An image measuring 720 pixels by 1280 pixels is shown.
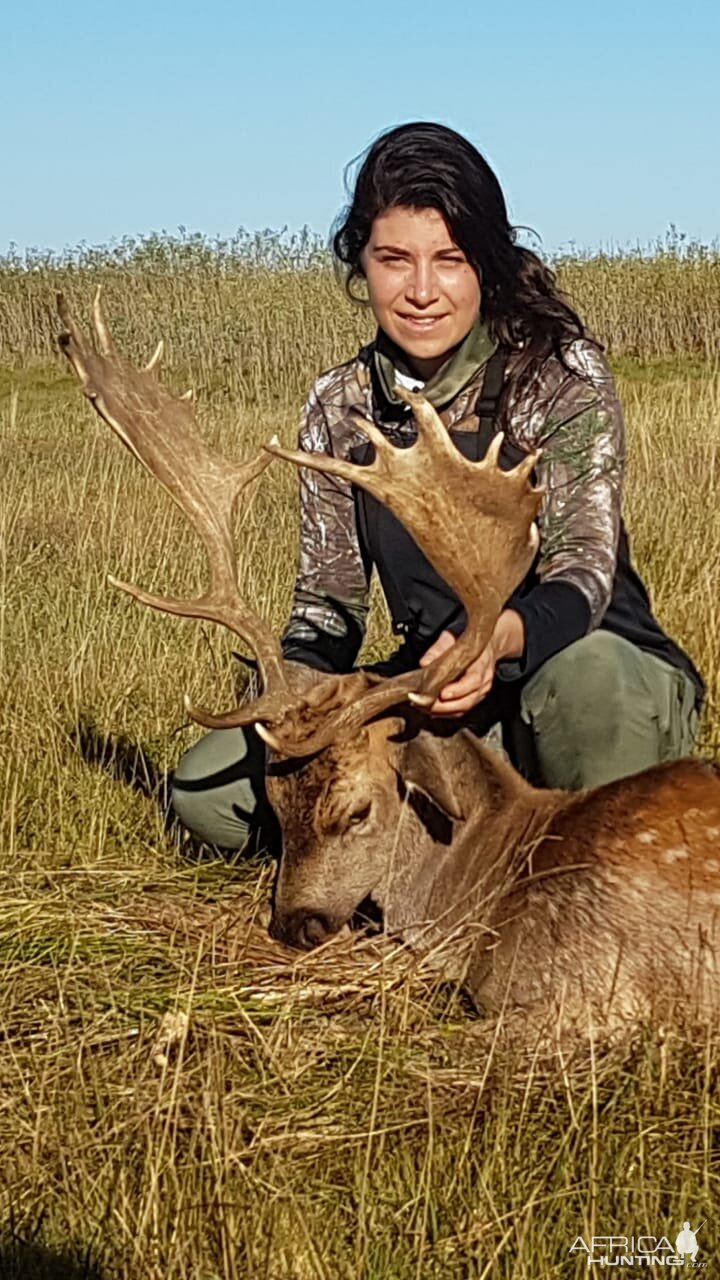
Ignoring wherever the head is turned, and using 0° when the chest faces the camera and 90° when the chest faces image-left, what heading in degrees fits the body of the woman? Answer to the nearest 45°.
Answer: approximately 45°

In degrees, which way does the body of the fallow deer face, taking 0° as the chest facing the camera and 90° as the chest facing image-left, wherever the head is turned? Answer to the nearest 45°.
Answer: approximately 45°
